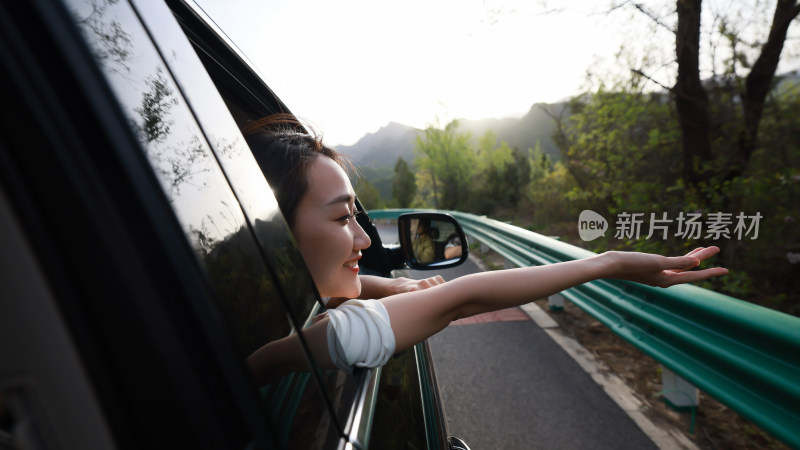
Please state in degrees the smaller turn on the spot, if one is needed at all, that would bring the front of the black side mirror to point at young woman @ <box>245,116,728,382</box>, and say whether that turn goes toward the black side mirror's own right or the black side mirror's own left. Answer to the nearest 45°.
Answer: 0° — it already faces them

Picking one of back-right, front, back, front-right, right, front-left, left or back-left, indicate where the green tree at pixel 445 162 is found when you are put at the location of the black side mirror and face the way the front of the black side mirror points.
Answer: back

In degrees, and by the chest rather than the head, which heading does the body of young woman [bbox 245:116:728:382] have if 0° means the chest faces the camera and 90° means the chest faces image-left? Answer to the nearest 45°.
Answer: approximately 270°

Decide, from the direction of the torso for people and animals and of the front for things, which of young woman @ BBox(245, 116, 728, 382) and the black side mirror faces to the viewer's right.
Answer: the young woman

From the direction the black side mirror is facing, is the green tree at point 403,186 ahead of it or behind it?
behind

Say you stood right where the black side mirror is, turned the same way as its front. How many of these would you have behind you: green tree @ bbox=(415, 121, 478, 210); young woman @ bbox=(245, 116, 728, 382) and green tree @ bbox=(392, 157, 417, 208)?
2

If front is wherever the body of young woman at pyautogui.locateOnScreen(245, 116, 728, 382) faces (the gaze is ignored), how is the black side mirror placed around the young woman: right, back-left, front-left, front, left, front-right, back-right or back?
left

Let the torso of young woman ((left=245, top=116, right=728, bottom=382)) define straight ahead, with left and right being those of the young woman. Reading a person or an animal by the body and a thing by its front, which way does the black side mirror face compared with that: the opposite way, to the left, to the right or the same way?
to the right

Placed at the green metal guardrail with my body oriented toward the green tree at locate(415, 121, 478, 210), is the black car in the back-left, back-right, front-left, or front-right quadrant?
back-left

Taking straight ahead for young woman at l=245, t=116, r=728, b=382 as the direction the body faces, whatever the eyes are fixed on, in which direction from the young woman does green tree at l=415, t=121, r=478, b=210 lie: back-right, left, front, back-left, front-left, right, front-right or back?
left

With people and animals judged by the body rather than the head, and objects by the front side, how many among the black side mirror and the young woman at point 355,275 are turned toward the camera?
1

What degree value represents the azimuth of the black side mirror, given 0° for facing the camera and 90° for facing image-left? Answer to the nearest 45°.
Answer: approximately 0°
